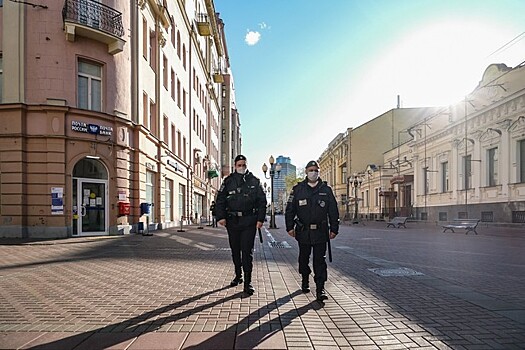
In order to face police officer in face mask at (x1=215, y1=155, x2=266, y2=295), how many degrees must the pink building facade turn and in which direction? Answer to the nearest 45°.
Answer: approximately 45° to its right

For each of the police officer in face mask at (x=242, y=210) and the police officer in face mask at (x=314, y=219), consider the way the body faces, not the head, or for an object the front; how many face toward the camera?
2
